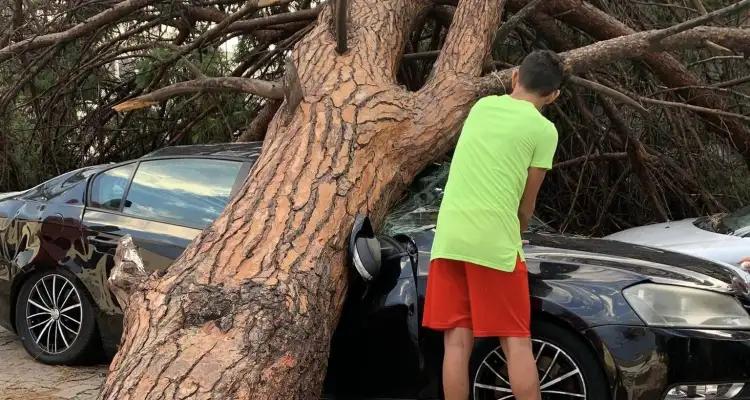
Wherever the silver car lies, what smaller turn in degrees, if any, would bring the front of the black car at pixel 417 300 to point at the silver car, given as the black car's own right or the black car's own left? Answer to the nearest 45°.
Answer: approximately 90° to the black car's own left

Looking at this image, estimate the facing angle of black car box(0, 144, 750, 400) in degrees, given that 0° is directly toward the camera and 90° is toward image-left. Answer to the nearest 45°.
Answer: approximately 315°
